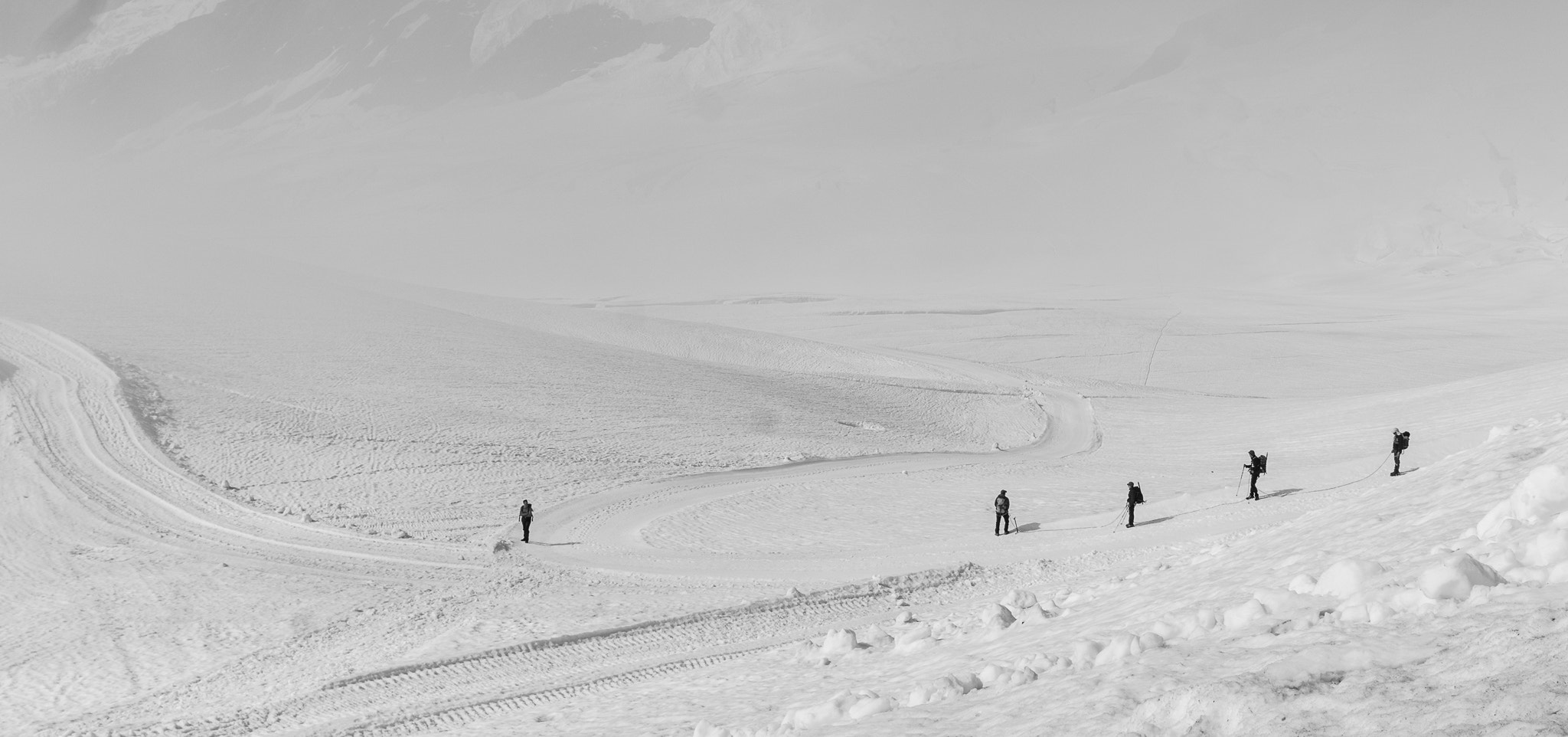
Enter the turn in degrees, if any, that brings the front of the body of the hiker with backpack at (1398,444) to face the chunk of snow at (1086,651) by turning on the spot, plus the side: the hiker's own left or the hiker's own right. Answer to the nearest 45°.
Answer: approximately 90° to the hiker's own left

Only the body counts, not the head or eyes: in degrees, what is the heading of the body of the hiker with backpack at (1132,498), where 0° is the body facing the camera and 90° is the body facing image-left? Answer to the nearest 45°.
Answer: approximately 90°

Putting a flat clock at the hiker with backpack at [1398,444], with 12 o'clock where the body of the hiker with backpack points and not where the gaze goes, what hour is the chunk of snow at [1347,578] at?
The chunk of snow is roughly at 9 o'clock from the hiker with backpack.

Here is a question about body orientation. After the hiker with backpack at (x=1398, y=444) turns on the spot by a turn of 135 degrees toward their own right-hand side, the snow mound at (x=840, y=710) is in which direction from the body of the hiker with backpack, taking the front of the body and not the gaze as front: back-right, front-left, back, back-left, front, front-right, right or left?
back-right

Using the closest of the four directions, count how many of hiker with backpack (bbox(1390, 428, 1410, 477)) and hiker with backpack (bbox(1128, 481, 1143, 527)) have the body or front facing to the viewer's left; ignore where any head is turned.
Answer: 2

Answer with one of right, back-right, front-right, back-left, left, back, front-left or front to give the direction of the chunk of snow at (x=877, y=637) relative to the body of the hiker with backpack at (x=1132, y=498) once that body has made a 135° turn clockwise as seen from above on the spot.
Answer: back-right

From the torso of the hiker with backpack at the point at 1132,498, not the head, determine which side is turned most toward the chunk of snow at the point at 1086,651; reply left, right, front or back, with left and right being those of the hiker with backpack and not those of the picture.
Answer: left

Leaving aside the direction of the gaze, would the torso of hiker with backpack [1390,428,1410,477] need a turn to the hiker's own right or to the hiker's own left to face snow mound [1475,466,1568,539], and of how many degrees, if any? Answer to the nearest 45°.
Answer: approximately 90° to the hiker's own left

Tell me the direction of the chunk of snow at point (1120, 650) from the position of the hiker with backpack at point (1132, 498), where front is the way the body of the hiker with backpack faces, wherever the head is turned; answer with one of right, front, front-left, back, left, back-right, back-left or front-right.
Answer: left

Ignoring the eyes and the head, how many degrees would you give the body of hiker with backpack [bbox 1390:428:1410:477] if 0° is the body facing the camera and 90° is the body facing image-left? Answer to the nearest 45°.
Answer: approximately 90°

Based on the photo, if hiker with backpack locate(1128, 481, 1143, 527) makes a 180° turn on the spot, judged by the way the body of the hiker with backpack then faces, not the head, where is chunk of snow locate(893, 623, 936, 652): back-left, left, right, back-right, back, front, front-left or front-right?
right

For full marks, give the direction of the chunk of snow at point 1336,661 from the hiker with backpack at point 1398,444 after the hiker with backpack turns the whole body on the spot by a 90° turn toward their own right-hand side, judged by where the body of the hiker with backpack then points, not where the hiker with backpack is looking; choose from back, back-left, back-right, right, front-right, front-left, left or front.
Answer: back

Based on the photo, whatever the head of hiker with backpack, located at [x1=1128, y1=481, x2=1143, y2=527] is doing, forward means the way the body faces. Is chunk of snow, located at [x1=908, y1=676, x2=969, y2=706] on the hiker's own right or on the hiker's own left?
on the hiker's own left
